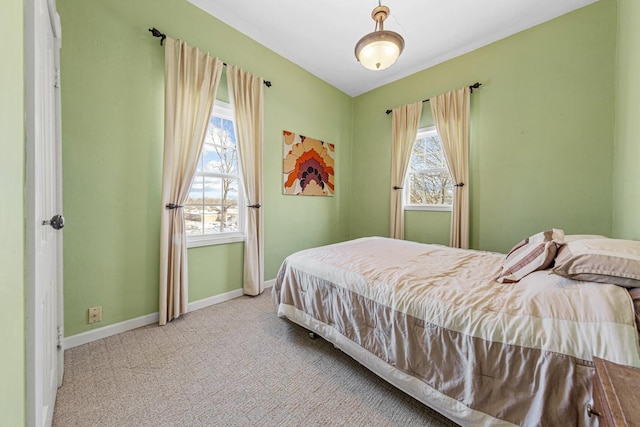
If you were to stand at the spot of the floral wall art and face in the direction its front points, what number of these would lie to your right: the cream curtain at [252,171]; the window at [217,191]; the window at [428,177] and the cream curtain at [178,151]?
3

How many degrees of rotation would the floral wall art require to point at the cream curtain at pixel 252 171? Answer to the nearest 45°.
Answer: approximately 90° to its right

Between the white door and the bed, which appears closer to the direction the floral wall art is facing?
the bed

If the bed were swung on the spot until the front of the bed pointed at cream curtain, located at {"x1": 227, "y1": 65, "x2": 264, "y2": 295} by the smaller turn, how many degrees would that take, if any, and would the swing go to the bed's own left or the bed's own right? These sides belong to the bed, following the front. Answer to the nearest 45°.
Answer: approximately 45° to the bed's own left

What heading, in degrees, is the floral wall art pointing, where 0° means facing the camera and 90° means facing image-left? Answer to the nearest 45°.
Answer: approximately 315°

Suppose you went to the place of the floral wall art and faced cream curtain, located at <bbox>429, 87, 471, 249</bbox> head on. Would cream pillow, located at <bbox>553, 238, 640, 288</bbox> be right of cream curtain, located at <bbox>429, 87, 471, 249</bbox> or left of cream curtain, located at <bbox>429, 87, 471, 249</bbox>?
right

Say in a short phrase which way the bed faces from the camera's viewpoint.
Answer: facing away from the viewer and to the left of the viewer

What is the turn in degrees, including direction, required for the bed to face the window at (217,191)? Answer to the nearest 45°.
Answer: approximately 45° to its left

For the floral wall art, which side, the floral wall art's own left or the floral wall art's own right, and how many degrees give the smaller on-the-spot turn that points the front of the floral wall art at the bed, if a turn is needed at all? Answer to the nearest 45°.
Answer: approximately 45° to the floral wall art's own right

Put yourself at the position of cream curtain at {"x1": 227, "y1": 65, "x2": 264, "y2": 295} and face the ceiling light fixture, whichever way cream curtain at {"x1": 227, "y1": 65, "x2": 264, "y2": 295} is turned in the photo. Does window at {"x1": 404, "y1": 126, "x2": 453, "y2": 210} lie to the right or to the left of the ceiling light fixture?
left

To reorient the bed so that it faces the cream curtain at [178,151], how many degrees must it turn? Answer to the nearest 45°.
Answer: approximately 45° to its left

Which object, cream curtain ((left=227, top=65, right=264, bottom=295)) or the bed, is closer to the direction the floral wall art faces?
the bed
